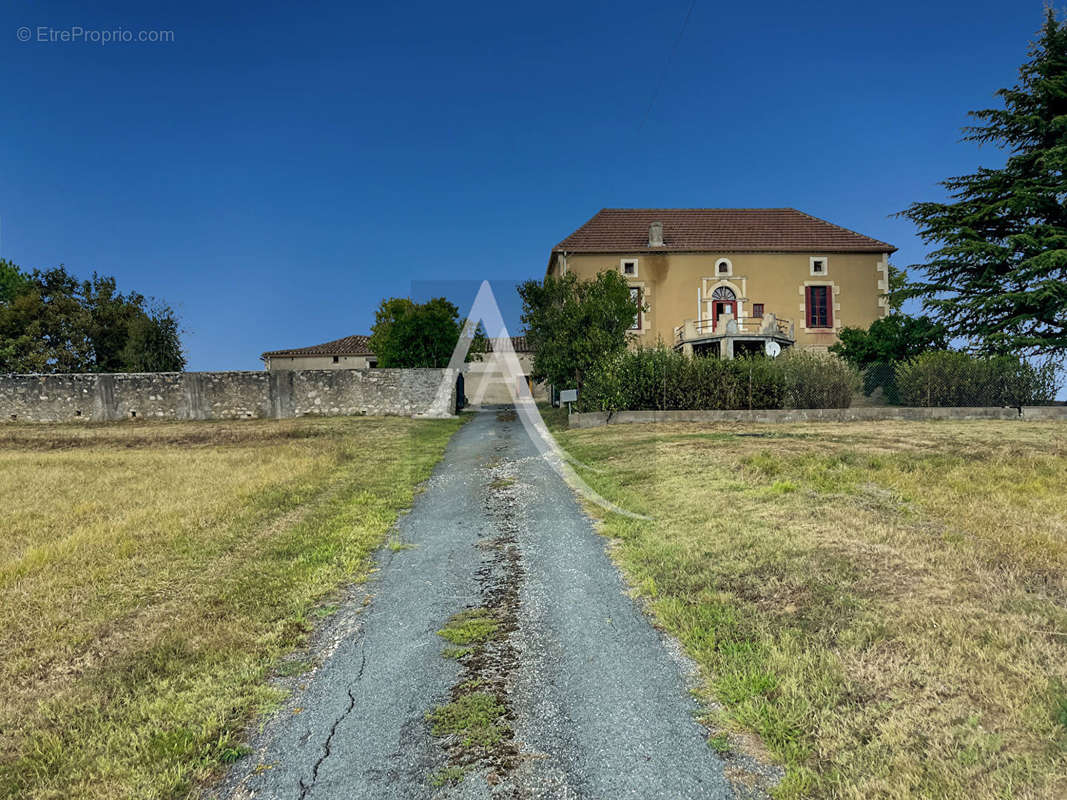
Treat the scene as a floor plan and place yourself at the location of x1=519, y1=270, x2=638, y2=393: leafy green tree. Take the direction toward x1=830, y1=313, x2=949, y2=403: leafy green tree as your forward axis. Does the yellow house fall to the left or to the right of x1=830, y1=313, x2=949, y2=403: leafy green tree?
left

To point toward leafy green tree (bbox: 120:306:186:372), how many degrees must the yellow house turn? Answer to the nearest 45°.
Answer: approximately 90° to its right

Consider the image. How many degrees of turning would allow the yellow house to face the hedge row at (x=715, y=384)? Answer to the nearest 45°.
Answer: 0° — it already faces it

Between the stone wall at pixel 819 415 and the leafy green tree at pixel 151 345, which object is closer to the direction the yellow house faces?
the stone wall

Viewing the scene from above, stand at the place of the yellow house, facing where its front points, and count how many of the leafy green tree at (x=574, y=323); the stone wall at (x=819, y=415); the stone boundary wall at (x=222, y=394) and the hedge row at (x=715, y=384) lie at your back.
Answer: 0

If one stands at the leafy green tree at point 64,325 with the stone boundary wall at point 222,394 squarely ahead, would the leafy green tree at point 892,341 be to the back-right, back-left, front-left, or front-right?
front-left

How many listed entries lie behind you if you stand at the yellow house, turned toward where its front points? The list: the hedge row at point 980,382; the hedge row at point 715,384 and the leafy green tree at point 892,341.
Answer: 0

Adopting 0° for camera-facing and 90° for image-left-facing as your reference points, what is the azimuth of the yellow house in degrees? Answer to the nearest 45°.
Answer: approximately 0°

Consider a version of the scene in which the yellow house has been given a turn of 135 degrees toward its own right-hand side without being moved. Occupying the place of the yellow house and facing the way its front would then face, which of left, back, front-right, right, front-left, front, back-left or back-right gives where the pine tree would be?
back

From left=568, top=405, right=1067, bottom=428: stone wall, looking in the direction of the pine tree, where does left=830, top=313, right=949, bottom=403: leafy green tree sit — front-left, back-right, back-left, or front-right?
front-left

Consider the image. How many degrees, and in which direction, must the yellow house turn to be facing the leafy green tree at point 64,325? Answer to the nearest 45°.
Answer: approximately 90° to its right

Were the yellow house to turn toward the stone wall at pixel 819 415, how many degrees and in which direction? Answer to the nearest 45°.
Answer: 0° — it already faces it

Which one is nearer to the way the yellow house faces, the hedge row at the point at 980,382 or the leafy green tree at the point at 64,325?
the hedge row

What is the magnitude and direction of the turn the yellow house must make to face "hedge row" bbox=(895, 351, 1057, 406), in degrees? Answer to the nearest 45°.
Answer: approximately 45° to its left

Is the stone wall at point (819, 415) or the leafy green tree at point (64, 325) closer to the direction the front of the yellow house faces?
the stone wall

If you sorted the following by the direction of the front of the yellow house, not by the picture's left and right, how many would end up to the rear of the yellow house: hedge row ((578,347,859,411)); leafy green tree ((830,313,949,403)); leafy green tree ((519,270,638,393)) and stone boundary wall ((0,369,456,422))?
0

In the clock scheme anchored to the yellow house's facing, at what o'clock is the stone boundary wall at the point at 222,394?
The stone boundary wall is roughly at 2 o'clock from the yellow house.

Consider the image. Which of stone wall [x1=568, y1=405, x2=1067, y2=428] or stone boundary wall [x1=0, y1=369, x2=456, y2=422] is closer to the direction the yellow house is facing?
the stone wall

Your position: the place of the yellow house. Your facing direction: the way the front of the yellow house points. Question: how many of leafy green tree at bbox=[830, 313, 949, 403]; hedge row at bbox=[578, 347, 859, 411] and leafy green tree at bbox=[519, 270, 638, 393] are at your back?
0
